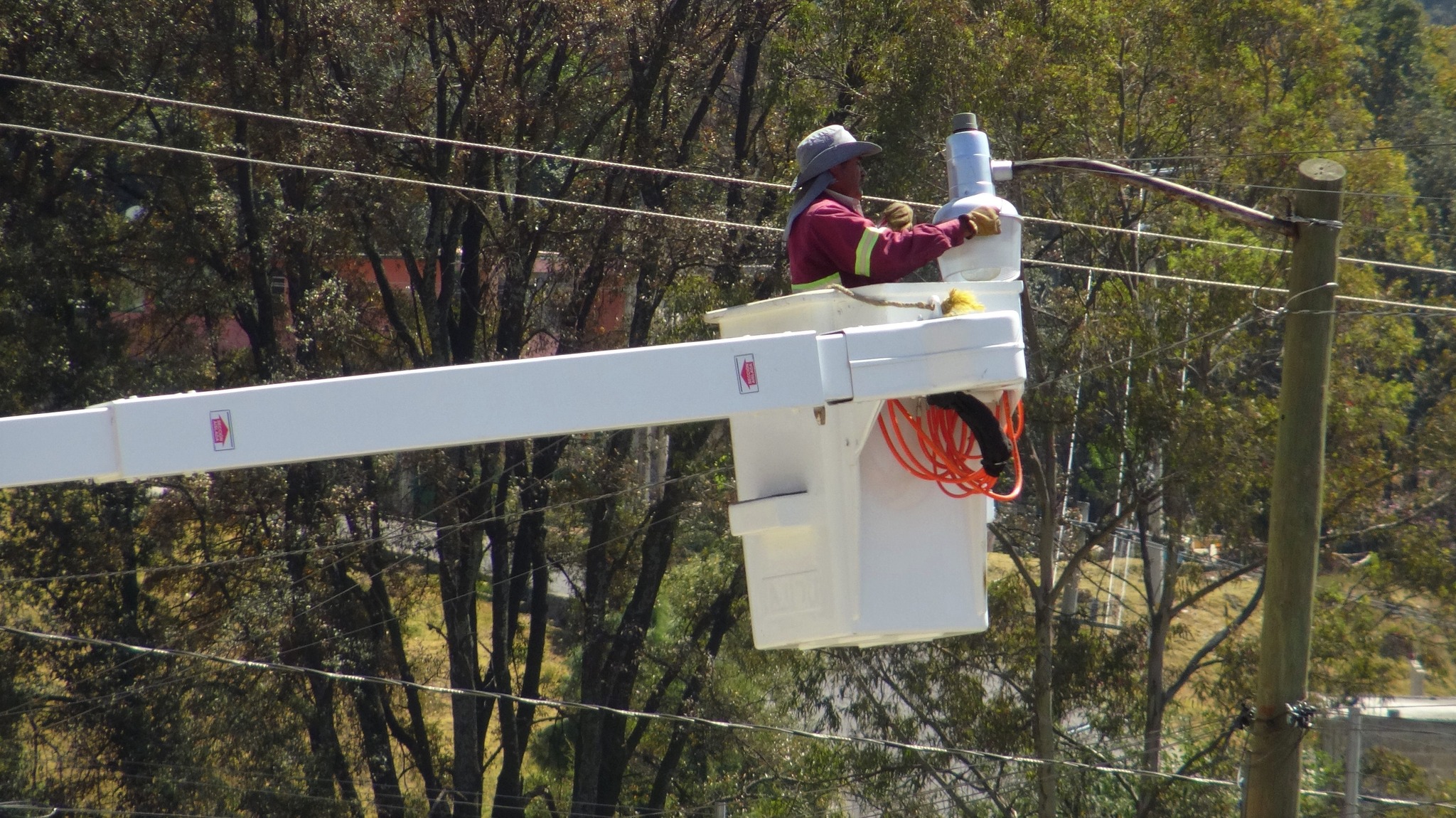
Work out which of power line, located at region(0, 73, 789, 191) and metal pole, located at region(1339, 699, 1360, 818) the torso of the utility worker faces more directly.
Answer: the metal pole

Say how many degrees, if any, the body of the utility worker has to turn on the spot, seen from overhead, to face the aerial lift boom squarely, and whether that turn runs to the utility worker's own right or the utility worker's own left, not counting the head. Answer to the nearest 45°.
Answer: approximately 135° to the utility worker's own right

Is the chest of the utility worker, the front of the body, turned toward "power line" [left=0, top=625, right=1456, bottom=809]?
no

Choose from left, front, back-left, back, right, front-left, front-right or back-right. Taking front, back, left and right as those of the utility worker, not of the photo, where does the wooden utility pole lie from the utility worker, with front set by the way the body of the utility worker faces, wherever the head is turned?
front-left

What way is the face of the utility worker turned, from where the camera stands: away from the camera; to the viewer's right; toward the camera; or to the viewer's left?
to the viewer's right

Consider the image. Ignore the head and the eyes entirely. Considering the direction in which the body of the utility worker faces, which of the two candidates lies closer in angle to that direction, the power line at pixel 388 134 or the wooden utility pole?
the wooden utility pole

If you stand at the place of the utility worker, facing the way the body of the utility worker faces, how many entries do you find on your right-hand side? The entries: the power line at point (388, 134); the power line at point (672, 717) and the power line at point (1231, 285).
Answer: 0

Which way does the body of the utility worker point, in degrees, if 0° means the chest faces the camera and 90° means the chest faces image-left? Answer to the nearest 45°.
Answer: approximately 270°

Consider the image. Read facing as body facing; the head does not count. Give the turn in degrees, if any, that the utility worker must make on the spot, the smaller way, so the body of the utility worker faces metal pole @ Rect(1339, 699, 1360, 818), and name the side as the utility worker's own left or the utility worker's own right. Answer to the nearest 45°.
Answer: approximately 45° to the utility worker's own left

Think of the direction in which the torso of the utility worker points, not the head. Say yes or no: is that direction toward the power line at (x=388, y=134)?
no
